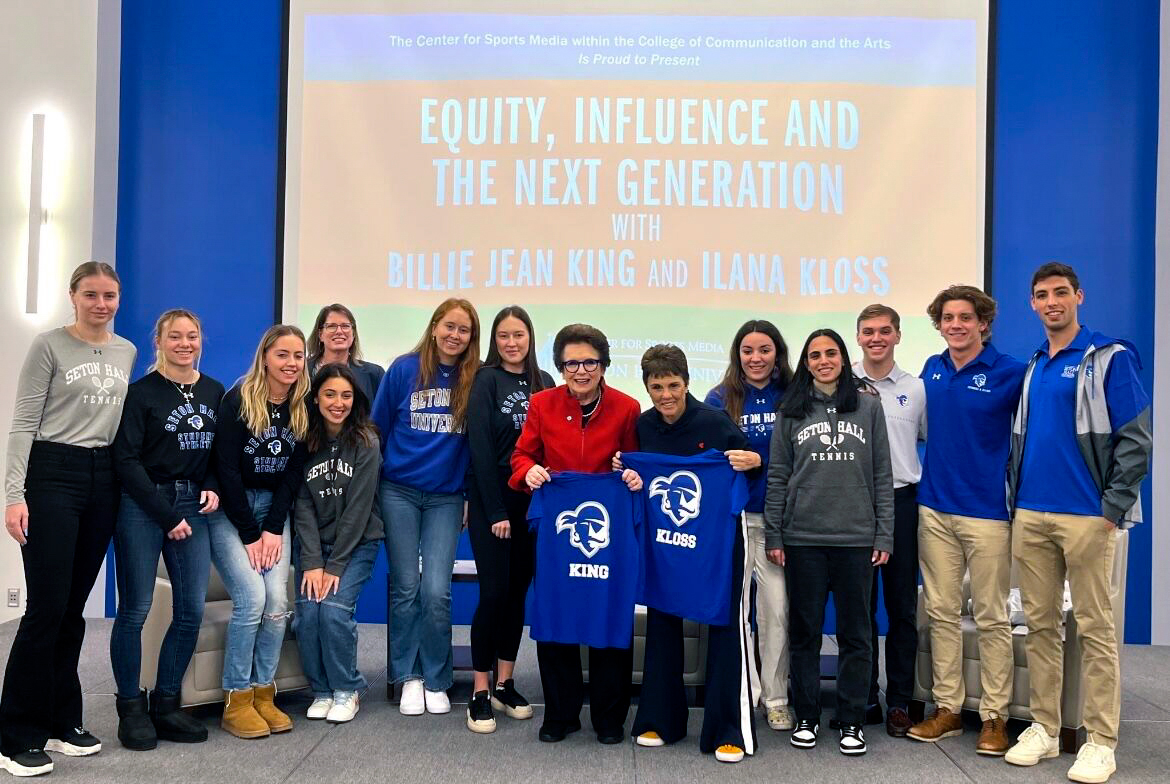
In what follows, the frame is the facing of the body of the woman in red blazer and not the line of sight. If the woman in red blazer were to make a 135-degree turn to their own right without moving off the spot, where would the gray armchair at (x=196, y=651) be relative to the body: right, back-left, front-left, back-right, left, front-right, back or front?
front-left

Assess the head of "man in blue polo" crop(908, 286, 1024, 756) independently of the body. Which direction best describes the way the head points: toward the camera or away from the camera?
toward the camera

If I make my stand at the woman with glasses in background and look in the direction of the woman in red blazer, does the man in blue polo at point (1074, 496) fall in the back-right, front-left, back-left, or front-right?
front-left

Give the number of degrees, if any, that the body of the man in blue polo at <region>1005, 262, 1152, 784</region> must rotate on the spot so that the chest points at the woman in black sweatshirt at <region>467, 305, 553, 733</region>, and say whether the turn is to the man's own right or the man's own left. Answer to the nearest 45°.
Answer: approximately 45° to the man's own right

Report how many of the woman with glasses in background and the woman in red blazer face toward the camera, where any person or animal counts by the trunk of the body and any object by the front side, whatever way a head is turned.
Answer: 2

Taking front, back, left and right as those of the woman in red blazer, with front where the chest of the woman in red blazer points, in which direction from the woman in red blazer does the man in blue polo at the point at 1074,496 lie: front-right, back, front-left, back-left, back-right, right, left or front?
left

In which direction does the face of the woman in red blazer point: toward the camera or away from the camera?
toward the camera

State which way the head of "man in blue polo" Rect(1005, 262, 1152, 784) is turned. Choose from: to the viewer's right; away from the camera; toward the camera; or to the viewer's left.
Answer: toward the camera

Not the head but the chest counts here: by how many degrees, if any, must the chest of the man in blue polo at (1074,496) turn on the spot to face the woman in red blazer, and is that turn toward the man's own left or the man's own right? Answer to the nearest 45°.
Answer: approximately 45° to the man's own right

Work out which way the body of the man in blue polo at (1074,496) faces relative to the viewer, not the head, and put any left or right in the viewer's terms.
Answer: facing the viewer and to the left of the viewer

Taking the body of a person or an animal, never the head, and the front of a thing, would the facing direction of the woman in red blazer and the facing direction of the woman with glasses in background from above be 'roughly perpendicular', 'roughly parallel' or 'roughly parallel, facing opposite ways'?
roughly parallel

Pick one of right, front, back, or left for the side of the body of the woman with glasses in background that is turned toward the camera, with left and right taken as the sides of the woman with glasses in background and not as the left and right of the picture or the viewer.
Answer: front

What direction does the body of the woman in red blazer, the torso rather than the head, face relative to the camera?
toward the camera

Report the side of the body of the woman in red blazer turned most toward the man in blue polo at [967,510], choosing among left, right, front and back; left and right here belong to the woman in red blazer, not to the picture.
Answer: left

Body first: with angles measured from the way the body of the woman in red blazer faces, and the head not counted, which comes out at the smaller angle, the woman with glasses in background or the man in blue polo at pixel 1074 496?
the man in blue polo

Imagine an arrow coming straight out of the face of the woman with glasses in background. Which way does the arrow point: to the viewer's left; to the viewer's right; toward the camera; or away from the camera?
toward the camera
